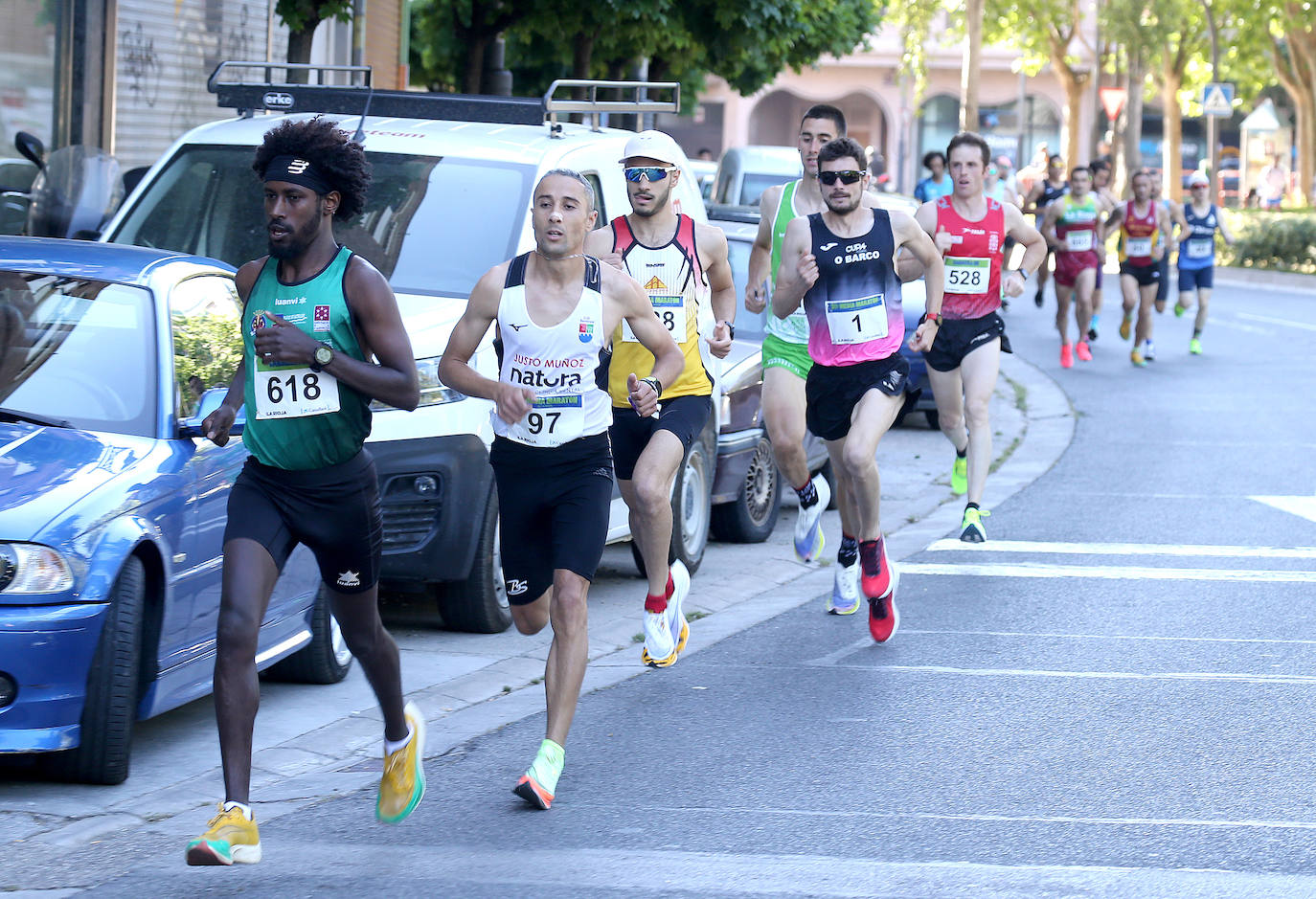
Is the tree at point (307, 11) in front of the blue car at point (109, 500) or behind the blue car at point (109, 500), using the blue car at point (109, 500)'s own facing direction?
behind

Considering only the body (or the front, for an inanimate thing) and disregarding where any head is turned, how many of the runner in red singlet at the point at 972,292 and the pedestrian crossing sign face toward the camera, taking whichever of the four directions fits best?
2

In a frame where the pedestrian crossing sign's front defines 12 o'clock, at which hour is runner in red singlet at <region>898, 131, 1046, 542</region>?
The runner in red singlet is roughly at 12 o'clock from the pedestrian crossing sign.

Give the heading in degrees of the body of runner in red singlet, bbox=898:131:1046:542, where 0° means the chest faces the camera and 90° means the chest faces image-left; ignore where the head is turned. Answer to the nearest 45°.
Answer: approximately 0°

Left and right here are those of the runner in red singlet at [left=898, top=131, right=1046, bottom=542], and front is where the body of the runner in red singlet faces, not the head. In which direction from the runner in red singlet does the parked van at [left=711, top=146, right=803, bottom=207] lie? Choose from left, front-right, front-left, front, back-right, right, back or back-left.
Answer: back

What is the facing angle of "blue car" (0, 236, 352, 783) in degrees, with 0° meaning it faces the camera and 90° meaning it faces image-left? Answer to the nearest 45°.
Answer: approximately 45°

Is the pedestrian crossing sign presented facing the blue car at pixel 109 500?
yes
